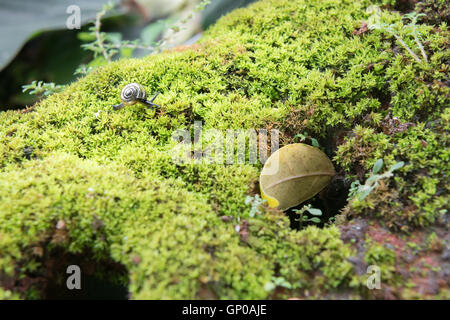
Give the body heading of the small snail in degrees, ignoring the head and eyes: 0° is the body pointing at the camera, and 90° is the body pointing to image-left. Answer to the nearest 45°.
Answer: approximately 270°

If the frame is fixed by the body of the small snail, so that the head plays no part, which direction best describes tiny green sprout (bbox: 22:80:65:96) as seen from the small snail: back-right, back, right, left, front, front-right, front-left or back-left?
back-left

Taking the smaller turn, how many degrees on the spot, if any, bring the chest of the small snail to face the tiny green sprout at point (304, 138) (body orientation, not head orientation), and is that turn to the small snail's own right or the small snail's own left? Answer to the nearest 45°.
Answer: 0° — it already faces it
